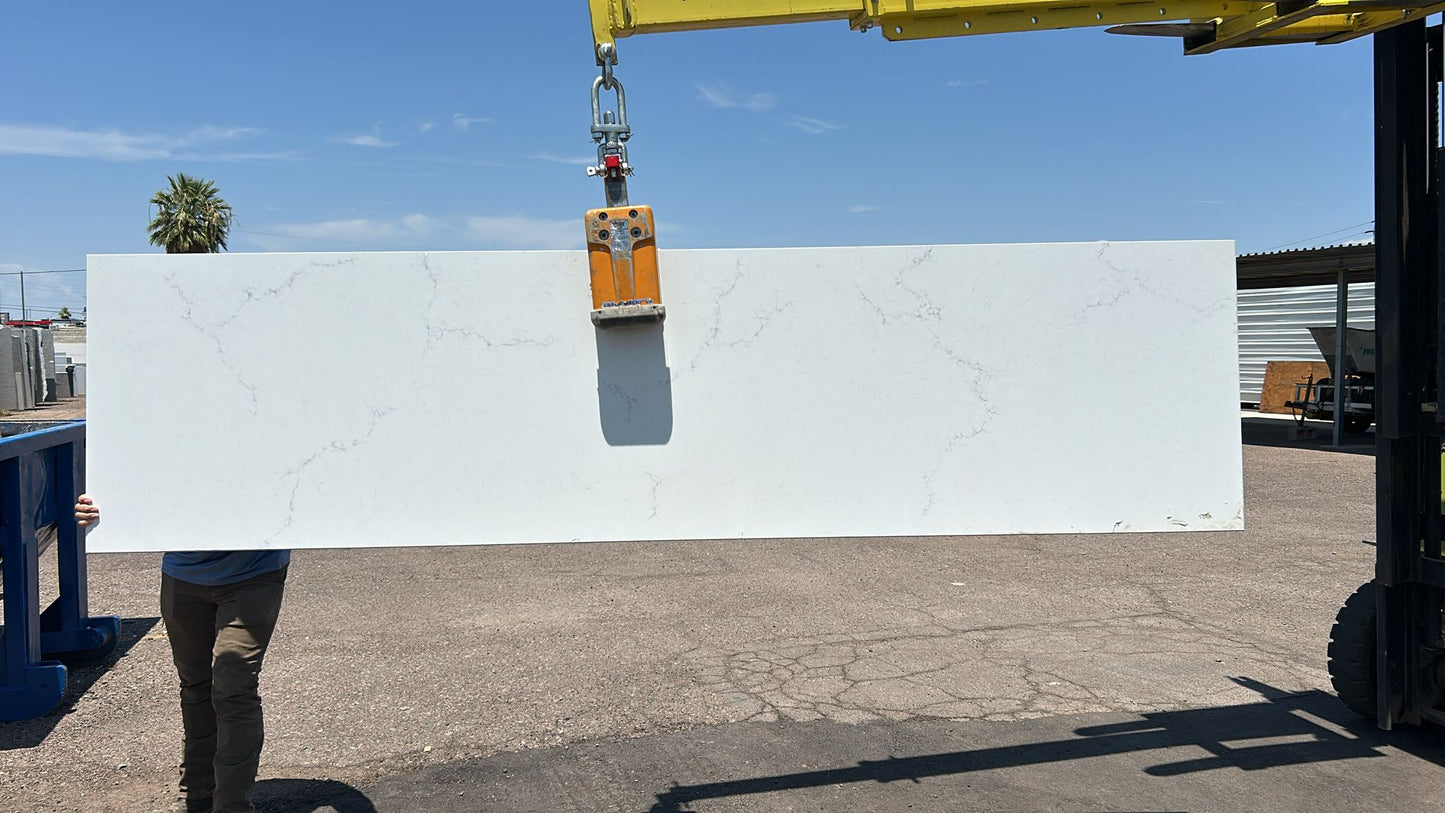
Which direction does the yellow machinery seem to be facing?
to the viewer's left

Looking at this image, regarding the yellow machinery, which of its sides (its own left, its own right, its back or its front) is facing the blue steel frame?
front

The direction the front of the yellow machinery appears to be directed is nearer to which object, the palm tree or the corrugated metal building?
the palm tree

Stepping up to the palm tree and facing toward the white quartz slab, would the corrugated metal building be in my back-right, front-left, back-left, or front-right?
front-left

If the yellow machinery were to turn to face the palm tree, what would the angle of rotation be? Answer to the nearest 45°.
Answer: approximately 45° to its right

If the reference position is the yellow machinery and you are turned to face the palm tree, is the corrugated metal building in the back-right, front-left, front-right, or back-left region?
front-right

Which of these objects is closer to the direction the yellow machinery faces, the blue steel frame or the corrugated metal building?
the blue steel frame

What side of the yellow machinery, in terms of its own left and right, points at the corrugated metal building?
right
